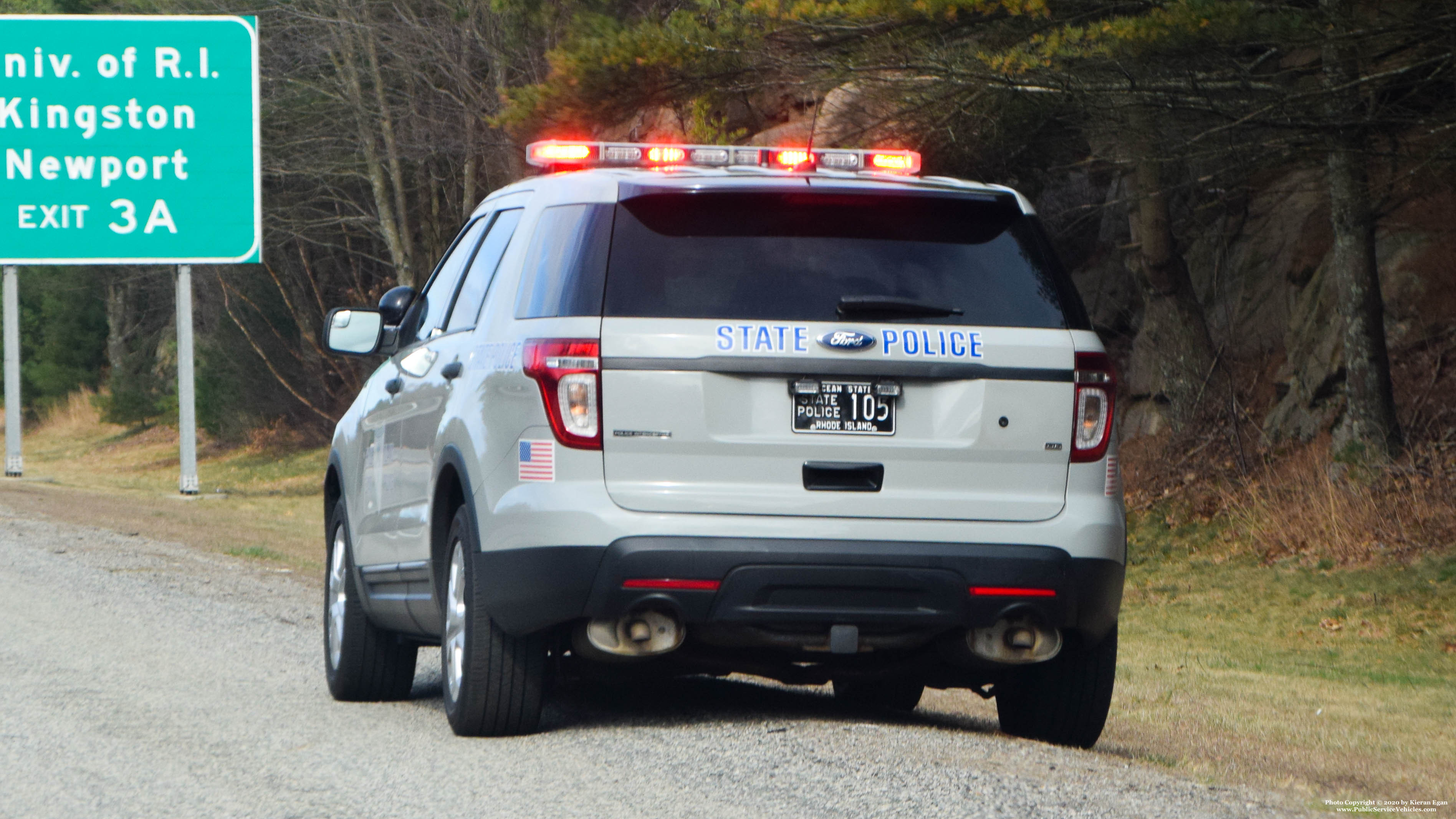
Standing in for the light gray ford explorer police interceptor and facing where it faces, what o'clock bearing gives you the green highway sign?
The green highway sign is roughly at 11 o'clock from the light gray ford explorer police interceptor.

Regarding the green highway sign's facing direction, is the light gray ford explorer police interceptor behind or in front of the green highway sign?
in front

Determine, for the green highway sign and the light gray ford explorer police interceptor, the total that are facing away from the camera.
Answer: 1

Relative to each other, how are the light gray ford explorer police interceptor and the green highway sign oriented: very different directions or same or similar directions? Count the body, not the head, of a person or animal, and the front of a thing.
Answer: very different directions

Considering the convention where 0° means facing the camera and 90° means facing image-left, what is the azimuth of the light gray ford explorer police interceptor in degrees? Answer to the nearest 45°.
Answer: approximately 180°

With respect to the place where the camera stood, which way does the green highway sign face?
facing the viewer

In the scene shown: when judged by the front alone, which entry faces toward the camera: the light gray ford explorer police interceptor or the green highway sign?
the green highway sign
